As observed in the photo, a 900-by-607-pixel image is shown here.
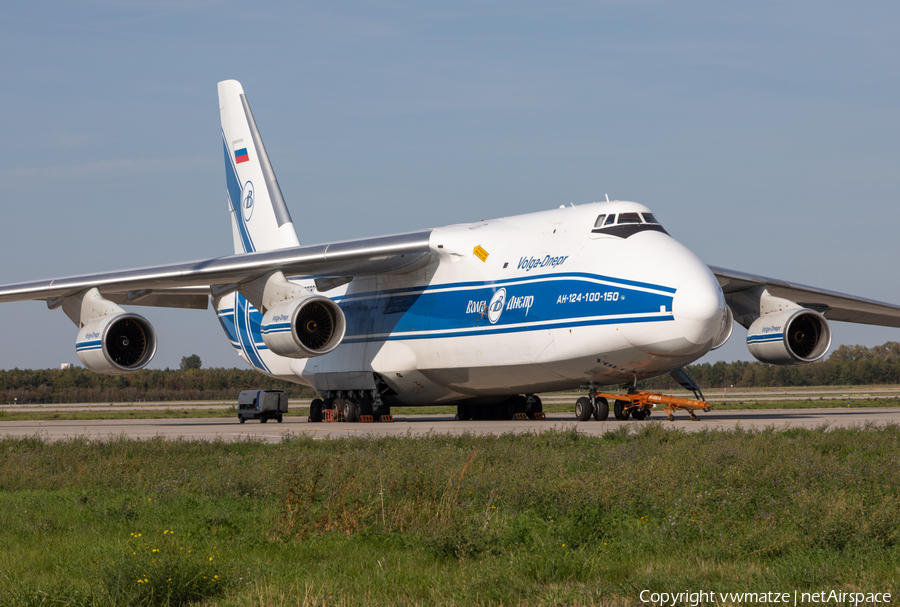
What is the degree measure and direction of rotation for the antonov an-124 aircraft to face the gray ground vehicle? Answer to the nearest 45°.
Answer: approximately 180°

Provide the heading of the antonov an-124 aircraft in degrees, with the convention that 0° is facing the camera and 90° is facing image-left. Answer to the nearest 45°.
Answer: approximately 315°
